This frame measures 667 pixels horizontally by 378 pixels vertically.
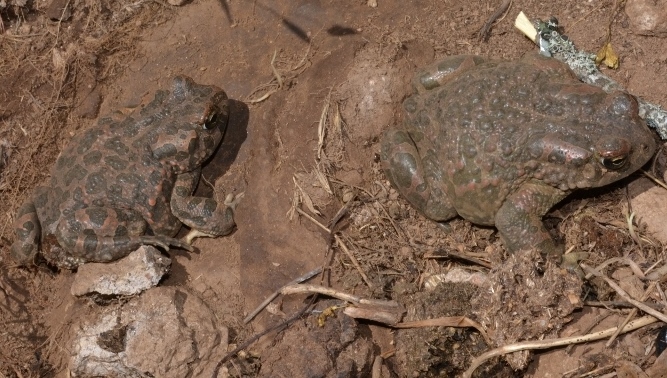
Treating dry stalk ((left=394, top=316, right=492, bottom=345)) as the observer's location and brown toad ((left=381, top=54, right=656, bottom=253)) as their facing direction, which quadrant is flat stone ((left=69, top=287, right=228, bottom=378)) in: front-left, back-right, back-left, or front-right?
back-left

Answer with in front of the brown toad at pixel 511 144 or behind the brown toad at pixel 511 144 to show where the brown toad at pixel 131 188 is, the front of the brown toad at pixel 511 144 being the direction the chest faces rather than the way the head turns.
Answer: behind

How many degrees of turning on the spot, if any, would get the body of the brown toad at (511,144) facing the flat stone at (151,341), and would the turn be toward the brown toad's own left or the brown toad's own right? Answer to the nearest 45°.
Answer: approximately 180°

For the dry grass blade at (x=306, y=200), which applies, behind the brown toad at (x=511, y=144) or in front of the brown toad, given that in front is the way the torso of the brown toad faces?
behind

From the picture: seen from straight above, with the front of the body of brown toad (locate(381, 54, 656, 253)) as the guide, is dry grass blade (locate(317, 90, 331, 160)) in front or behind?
behind

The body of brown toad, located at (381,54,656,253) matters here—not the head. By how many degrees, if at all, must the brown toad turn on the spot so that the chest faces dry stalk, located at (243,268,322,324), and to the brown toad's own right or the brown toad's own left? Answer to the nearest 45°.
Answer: approximately 180°

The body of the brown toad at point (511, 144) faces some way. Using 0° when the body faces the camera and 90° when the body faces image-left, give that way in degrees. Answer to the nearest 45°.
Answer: approximately 270°

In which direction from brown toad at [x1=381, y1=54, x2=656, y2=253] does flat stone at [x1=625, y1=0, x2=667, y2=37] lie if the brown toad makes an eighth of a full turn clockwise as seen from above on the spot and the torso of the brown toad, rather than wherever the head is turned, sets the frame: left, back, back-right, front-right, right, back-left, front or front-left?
left

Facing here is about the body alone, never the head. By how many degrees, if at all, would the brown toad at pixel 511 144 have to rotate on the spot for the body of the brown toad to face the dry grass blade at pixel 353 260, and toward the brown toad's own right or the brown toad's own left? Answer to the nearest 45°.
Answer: approximately 180°

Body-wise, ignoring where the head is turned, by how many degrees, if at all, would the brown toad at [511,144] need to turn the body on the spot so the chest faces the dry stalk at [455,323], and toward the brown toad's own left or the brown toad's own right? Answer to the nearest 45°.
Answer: approximately 135° to the brown toad's own right

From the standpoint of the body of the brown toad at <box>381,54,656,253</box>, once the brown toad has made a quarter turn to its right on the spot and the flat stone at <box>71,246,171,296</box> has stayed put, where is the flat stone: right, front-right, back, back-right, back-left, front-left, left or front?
right
